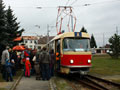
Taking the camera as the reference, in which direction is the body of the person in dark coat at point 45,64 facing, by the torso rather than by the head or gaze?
away from the camera
